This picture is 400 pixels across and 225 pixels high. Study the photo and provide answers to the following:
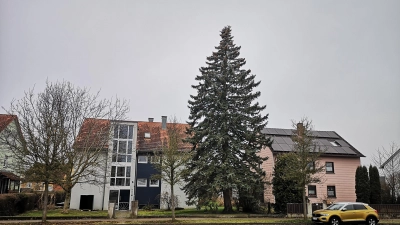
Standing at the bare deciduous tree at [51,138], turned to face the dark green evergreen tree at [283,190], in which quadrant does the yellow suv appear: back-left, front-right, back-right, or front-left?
front-right

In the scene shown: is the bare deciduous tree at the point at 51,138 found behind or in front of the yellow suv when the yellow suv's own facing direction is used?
in front

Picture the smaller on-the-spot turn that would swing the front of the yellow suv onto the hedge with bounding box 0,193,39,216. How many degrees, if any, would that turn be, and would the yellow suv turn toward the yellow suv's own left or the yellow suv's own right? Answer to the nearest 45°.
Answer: approximately 45° to the yellow suv's own right

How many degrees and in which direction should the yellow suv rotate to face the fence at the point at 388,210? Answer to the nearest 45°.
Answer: approximately 135° to its right

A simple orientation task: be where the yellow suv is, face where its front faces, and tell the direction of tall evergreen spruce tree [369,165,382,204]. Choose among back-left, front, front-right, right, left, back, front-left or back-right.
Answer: back-right

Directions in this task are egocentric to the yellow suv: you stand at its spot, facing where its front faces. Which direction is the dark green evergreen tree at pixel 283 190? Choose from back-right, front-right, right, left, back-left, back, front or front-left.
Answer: right
